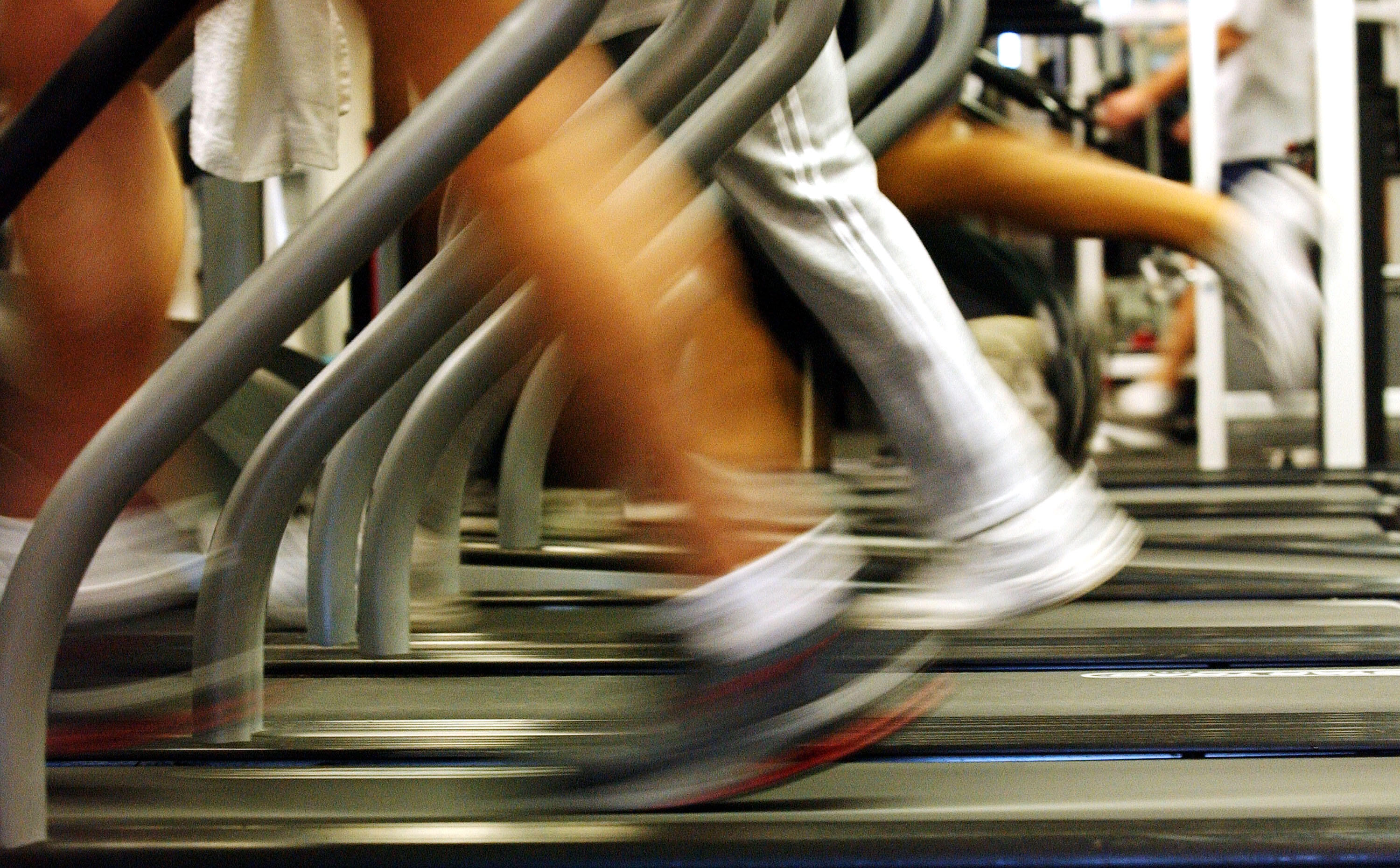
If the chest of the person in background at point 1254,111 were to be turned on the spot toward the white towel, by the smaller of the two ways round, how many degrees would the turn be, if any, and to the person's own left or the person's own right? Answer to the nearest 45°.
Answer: approximately 90° to the person's own left

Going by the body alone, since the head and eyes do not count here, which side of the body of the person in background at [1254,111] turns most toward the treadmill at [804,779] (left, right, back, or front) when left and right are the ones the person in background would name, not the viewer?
left

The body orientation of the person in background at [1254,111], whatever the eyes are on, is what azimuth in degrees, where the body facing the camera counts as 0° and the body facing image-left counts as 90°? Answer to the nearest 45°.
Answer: approximately 90°

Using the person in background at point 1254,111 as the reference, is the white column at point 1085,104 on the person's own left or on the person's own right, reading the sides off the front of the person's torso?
on the person's own right

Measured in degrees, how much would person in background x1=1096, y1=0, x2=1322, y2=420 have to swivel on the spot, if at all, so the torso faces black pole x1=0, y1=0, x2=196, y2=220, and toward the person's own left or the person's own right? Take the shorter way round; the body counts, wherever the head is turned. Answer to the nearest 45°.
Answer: approximately 90° to the person's own left
